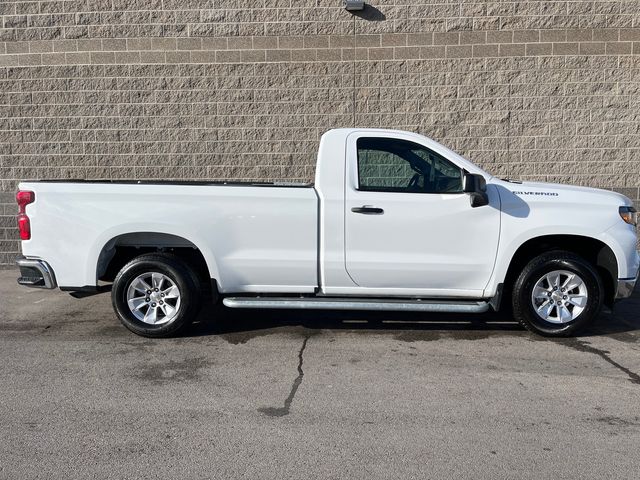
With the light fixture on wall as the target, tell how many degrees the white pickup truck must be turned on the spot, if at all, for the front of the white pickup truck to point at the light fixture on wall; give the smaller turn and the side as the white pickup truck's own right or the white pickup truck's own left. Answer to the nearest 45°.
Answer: approximately 90° to the white pickup truck's own left

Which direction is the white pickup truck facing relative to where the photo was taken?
to the viewer's right
